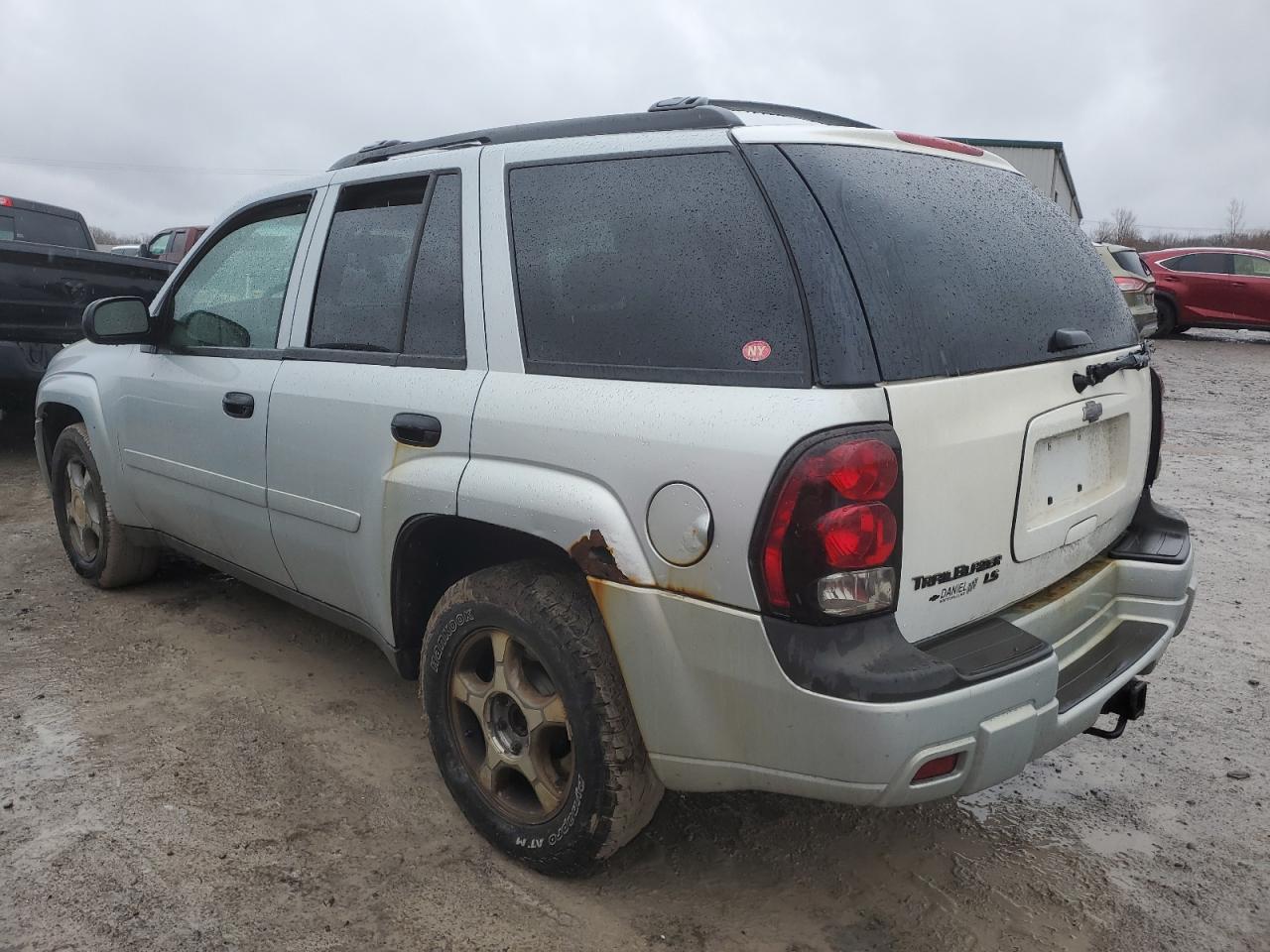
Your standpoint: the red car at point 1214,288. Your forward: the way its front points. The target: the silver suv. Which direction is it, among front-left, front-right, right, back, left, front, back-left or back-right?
right

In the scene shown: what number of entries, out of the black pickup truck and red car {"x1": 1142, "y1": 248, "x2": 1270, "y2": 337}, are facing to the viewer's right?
1

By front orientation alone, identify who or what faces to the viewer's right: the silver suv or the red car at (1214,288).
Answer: the red car

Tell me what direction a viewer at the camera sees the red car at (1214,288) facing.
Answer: facing to the right of the viewer

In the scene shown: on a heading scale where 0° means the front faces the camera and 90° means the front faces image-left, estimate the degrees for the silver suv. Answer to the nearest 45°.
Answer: approximately 135°

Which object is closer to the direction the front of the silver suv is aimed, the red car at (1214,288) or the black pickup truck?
the black pickup truck

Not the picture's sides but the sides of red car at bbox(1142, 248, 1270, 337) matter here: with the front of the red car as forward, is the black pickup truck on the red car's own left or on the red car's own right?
on the red car's own right

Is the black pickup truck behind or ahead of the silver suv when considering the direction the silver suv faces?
ahead

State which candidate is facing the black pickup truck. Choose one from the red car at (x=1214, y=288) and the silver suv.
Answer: the silver suv

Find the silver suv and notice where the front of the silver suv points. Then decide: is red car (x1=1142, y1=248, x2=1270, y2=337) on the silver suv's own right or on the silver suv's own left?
on the silver suv's own right

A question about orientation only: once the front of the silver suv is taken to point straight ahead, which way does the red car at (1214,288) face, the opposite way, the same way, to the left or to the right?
the opposite way

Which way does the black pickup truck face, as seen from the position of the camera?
facing away from the viewer and to the left of the viewer
